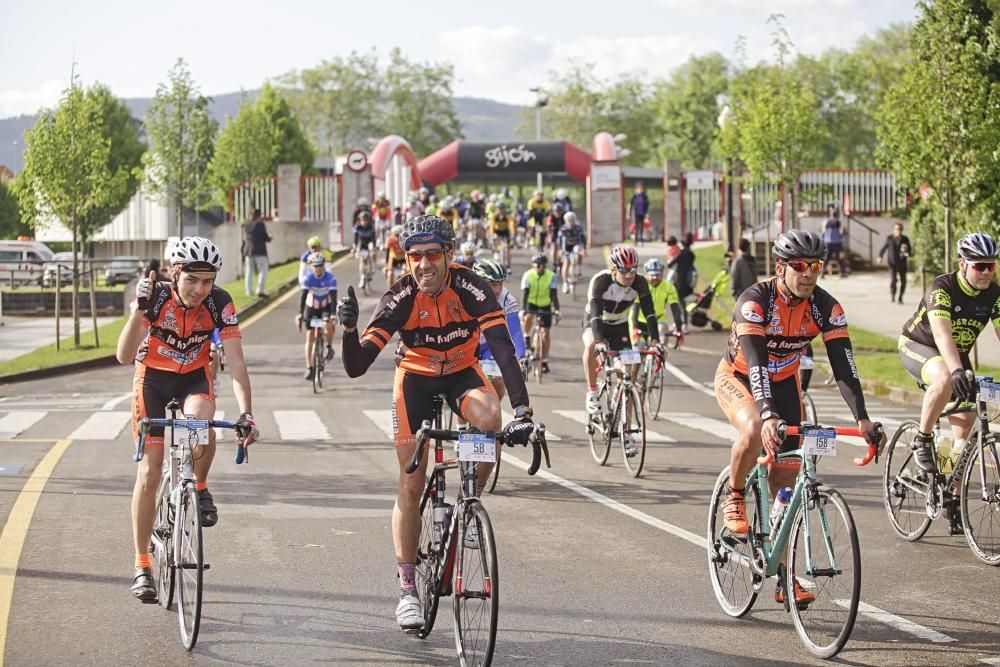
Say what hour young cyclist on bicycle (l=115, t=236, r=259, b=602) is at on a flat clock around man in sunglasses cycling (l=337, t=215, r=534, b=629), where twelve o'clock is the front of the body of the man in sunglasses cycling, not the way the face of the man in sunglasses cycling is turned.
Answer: The young cyclist on bicycle is roughly at 4 o'clock from the man in sunglasses cycling.

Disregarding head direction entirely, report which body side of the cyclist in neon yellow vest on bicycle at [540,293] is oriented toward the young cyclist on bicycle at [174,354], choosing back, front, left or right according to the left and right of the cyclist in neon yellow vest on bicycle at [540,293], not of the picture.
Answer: front

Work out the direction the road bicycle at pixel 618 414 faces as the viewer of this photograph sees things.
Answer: facing the viewer and to the right of the viewer

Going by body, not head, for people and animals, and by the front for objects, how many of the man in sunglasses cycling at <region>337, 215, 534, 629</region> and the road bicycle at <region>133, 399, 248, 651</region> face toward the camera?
2

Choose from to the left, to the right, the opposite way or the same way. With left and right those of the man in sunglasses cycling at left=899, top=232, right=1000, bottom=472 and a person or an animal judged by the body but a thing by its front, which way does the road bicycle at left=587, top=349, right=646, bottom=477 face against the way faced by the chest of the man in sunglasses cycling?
the same way

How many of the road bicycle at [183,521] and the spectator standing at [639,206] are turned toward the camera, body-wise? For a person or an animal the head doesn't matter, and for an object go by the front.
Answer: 2

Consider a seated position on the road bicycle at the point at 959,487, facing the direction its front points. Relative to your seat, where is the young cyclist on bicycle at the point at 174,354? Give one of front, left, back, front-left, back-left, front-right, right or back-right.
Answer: right

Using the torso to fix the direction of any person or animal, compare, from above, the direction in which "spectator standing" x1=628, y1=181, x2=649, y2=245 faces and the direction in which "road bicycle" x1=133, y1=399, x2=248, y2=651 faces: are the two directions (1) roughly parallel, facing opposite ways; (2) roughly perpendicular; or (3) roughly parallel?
roughly parallel

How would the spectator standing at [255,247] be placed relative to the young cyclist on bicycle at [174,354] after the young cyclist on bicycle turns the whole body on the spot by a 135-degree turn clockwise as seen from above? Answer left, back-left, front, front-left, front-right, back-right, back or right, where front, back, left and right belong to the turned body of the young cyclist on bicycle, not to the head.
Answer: front-right

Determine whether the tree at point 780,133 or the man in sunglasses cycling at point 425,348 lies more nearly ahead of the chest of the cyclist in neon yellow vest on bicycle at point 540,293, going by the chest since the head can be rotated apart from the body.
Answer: the man in sunglasses cycling

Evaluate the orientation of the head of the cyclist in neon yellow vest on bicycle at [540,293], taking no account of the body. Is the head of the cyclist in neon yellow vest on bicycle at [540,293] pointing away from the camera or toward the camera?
toward the camera

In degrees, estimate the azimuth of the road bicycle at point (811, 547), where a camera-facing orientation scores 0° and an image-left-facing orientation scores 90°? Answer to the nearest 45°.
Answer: approximately 315°

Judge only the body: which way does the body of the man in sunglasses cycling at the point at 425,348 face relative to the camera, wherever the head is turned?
toward the camera

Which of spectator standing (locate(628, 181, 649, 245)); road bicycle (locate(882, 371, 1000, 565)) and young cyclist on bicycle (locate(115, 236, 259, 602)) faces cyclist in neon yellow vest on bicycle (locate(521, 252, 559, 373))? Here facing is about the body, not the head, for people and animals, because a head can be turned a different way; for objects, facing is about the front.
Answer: the spectator standing

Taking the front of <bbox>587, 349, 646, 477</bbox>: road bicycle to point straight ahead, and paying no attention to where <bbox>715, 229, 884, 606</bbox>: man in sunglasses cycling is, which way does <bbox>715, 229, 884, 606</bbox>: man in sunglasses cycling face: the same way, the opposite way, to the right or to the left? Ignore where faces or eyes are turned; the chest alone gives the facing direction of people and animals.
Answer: the same way

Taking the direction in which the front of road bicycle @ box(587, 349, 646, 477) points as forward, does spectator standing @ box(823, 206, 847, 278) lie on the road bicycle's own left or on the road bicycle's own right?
on the road bicycle's own left

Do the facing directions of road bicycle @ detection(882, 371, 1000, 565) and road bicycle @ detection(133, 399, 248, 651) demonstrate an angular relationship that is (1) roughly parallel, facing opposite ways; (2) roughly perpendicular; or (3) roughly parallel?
roughly parallel

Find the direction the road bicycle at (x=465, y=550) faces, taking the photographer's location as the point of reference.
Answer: facing the viewer
